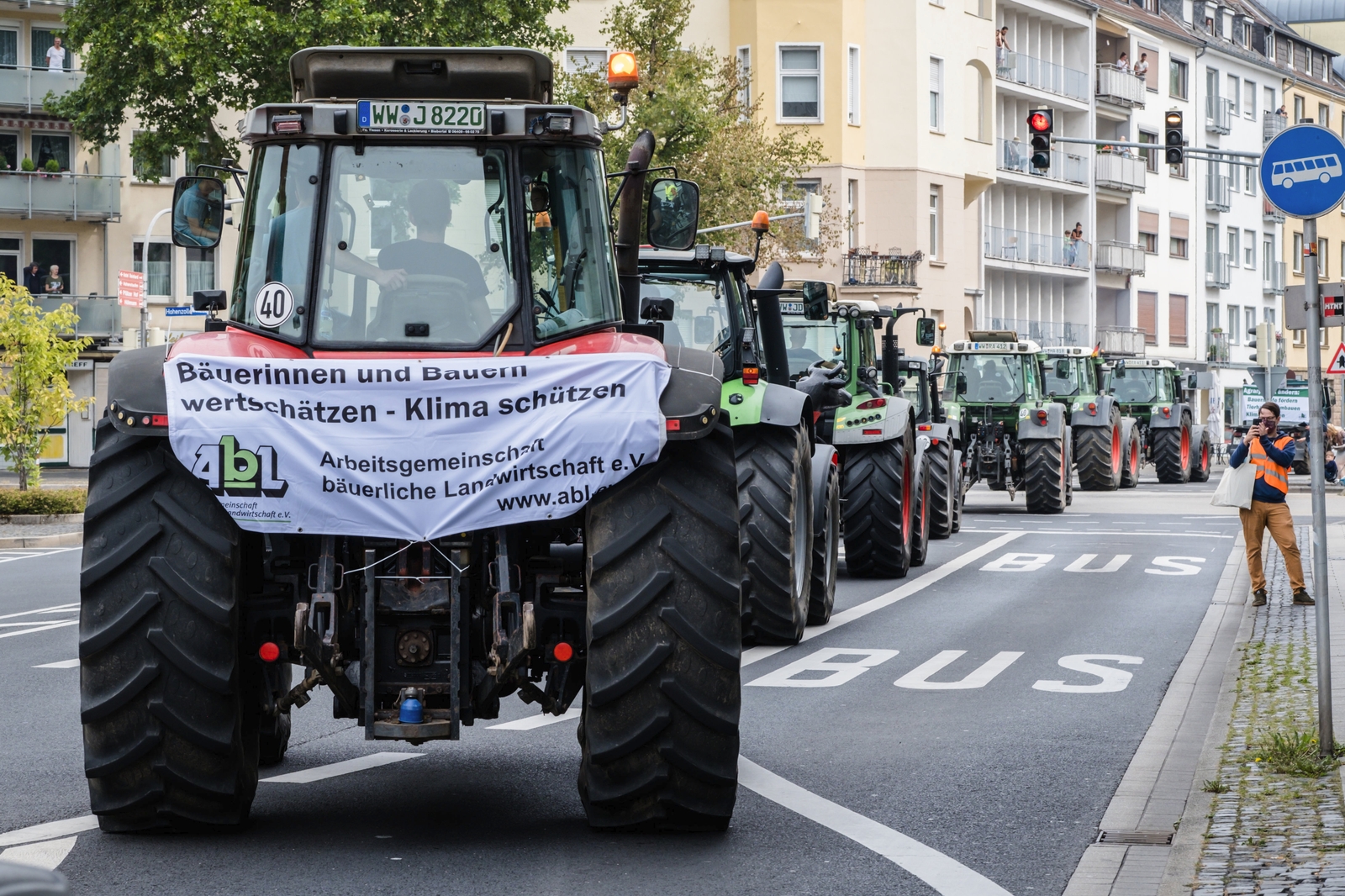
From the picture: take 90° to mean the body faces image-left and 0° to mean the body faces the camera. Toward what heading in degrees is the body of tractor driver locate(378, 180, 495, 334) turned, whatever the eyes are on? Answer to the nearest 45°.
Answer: approximately 180°

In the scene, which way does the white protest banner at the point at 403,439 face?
toward the camera

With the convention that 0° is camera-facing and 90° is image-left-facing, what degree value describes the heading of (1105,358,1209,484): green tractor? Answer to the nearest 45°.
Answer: approximately 225°

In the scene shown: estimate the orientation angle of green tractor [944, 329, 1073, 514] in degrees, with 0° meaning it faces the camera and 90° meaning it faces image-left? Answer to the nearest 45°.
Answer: approximately 180°

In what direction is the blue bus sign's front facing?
toward the camera

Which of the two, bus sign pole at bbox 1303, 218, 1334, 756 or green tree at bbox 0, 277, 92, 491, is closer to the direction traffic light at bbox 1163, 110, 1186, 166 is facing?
the bus sign pole

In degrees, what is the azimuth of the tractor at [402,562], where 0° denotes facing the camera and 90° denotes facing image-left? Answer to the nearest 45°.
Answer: approximately 180°

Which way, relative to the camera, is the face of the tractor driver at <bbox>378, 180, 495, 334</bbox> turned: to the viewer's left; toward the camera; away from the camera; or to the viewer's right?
away from the camera

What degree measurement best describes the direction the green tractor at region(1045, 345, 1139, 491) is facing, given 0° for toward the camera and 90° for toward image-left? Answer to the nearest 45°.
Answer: approximately 225°

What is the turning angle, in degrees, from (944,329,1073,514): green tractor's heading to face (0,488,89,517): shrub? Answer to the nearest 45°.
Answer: approximately 90° to its left

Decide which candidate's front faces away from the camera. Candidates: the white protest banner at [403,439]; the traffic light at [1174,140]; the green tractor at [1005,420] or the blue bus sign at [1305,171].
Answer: the green tractor

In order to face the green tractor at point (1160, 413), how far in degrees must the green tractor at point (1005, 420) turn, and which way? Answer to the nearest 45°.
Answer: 0° — it already faces it

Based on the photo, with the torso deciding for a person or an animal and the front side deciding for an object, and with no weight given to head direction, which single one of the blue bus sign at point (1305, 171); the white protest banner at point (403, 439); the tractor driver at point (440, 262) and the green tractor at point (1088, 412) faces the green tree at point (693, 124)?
the tractor driver

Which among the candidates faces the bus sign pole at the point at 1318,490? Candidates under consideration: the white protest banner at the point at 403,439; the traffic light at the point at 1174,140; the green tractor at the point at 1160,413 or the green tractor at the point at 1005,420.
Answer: the traffic light

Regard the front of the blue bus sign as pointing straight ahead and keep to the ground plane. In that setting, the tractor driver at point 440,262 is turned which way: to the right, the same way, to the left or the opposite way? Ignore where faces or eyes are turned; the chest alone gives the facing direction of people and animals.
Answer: the opposite way

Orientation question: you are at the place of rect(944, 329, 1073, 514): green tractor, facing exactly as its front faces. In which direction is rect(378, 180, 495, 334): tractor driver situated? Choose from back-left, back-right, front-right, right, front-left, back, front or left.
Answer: back

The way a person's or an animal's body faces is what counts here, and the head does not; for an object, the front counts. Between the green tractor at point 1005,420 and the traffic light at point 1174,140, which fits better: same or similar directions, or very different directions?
very different directions
